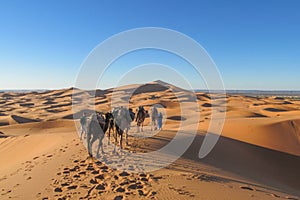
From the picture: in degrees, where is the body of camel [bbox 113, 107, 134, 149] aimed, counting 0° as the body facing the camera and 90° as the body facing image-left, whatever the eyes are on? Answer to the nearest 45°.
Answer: approximately 180°
